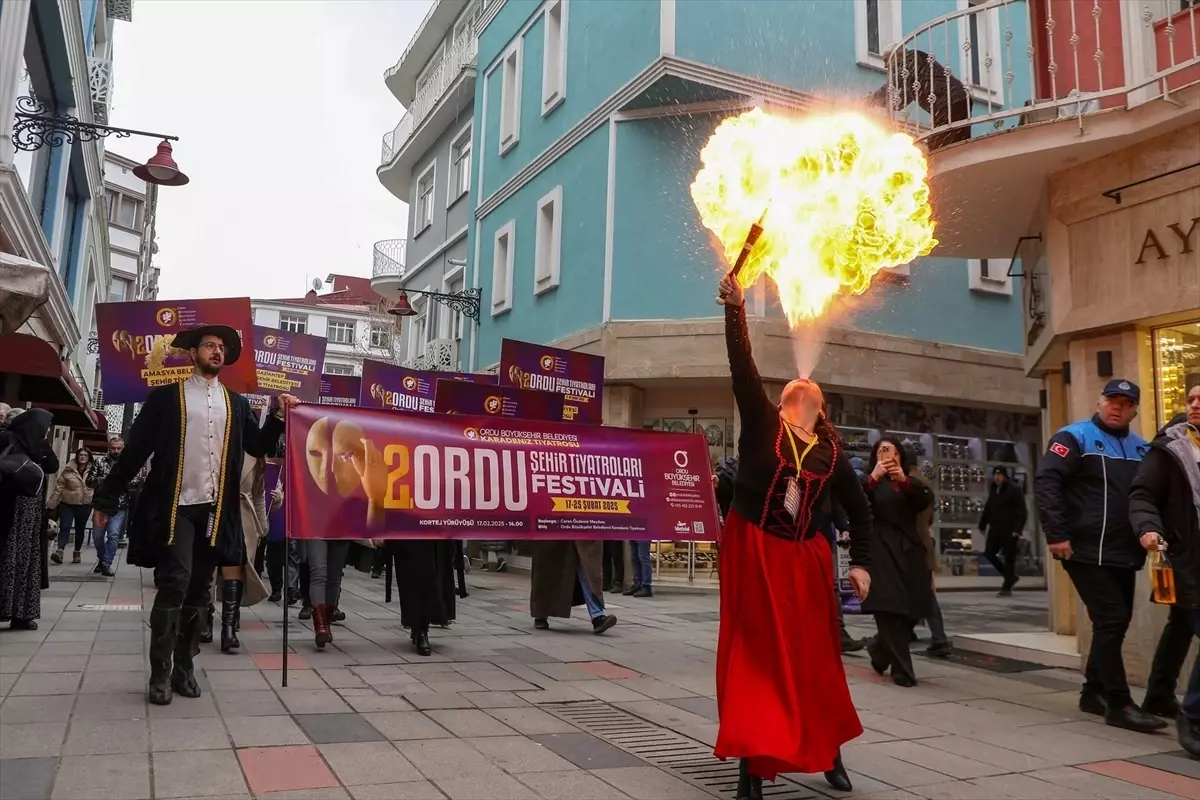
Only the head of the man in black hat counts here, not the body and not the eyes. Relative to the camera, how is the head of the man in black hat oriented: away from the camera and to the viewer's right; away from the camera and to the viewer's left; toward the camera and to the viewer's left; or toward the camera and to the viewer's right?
toward the camera and to the viewer's right

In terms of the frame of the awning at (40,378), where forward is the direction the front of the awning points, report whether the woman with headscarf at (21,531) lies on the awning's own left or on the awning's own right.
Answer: on the awning's own right

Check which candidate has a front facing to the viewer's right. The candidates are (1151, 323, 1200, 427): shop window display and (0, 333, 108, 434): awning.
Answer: the awning

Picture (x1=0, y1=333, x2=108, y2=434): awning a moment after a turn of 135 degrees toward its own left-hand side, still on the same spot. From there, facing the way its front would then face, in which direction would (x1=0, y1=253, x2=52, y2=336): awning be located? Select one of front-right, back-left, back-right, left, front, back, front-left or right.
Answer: back-left

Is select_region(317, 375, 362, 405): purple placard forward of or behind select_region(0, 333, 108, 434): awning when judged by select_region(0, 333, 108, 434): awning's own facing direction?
forward

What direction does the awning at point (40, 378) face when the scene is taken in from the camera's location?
facing to the right of the viewer

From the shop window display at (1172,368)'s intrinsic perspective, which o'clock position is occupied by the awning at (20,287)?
The awning is roughly at 12 o'clock from the shop window display.

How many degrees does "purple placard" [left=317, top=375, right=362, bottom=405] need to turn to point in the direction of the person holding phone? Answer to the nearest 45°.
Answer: approximately 45° to its left

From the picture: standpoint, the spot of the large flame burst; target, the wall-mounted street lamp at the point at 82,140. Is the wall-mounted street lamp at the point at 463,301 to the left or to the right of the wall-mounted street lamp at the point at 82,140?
right

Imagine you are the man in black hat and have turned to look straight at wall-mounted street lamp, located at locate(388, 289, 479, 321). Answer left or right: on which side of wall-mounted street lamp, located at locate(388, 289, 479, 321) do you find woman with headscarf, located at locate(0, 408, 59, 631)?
left

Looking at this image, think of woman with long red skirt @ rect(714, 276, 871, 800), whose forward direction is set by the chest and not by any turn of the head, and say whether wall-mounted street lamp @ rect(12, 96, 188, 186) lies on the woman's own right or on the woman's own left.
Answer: on the woman's own right

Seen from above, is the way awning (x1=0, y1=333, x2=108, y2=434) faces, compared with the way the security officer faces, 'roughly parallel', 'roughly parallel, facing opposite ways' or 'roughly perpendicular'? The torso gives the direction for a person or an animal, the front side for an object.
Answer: roughly perpendicular
